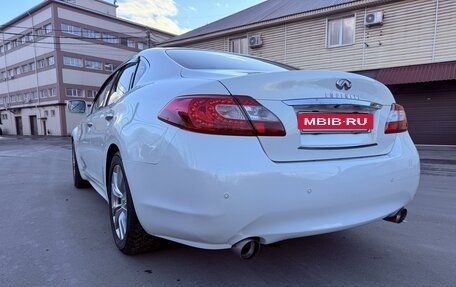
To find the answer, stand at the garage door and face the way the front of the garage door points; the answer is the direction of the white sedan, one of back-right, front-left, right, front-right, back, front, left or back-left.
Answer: front

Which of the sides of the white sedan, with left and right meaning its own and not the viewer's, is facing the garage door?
right

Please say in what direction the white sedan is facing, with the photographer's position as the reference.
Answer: facing away from the viewer and to the left of the viewer

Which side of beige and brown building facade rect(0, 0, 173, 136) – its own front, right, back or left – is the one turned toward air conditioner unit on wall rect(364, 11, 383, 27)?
front

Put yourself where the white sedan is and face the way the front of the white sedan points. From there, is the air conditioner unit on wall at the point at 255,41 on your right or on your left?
on your right

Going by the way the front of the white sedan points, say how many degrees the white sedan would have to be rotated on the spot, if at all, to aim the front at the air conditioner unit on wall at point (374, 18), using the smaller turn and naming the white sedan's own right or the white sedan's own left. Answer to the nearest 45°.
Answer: approximately 90° to the white sedan's own right

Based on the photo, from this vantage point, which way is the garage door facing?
toward the camera

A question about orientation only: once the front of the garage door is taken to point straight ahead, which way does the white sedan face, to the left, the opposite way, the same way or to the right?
to the right

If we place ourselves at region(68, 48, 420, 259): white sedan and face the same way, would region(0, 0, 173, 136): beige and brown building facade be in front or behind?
in front

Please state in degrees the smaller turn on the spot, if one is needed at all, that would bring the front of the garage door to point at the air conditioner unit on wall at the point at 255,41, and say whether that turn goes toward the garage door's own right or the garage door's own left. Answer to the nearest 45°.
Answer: approximately 90° to the garage door's own right

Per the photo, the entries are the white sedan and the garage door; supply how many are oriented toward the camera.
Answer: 1

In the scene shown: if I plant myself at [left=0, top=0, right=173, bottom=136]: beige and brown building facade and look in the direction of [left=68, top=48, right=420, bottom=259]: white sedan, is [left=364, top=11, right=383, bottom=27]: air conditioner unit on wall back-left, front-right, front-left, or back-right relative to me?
front-left

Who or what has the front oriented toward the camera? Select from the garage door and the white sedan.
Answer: the garage door
